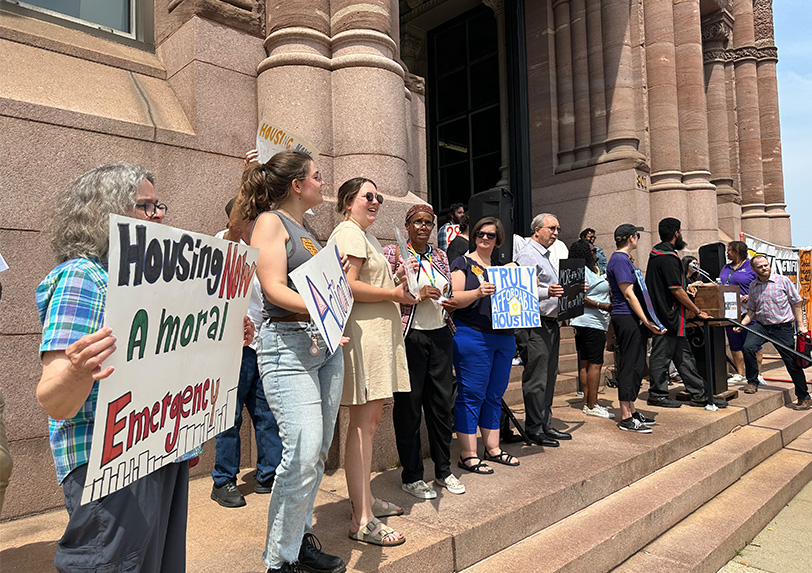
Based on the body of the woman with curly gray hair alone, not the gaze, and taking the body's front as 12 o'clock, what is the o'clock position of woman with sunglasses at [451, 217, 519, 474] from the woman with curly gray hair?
The woman with sunglasses is roughly at 11 o'clock from the woman with curly gray hair.

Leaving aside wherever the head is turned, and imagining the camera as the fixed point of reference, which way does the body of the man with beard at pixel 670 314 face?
to the viewer's right

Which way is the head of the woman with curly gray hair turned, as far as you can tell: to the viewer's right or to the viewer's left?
to the viewer's right

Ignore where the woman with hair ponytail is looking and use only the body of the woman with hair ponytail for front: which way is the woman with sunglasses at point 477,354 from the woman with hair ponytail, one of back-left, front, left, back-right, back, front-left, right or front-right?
front-left

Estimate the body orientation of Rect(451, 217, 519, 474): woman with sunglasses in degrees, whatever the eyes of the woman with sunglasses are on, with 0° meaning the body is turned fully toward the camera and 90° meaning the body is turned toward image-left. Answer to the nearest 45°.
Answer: approximately 315°

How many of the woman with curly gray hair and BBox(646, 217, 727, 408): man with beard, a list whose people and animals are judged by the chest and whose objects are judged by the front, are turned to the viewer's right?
2

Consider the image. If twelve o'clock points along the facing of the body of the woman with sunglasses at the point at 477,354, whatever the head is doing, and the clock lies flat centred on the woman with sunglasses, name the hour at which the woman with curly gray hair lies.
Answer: The woman with curly gray hair is roughly at 2 o'clock from the woman with sunglasses.

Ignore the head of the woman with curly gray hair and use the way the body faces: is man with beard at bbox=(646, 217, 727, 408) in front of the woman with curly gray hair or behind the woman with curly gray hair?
in front

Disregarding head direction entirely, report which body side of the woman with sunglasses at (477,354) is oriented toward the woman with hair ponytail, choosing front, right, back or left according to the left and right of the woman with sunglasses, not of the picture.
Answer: right

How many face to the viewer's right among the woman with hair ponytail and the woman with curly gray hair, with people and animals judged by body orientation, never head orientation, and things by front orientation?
2

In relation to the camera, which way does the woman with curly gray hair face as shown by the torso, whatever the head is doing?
to the viewer's right

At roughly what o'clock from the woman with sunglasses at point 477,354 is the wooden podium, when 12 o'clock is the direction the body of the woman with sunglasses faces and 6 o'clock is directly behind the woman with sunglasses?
The wooden podium is roughly at 9 o'clock from the woman with sunglasses.

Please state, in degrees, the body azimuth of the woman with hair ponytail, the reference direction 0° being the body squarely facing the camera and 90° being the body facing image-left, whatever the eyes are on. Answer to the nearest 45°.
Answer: approximately 270°

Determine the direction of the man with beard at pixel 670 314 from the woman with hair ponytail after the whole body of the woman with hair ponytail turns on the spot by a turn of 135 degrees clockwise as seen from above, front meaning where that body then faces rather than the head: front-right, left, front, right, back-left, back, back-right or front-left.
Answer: back

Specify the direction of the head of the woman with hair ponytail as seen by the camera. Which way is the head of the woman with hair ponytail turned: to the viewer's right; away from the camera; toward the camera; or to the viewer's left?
to the viewer's right
